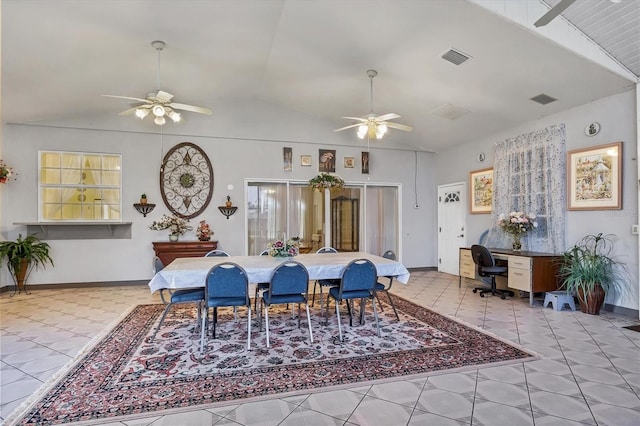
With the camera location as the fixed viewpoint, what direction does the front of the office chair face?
facing away from the viewer and to the right of the viewer

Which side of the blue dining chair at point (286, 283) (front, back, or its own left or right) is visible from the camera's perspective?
back

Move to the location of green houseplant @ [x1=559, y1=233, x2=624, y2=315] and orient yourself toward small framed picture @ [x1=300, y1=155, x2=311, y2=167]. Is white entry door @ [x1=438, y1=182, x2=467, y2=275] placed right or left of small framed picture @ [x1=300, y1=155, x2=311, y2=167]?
right

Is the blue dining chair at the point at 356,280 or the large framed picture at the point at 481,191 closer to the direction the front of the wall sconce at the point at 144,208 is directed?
the blue dining chair

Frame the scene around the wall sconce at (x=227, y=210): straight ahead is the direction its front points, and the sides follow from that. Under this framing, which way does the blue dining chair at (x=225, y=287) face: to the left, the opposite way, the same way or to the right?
the opposite way

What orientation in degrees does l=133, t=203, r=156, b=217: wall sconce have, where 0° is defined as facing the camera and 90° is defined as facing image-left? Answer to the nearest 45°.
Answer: approximately 0°

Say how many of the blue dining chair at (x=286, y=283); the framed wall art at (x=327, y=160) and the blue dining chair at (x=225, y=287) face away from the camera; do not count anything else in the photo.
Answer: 2

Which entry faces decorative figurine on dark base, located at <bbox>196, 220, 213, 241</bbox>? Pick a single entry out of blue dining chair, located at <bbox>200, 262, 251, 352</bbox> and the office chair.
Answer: the blue dining chair

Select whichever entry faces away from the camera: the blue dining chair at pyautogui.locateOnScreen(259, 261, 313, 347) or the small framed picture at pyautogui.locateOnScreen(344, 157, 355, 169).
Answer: the blue dining chair

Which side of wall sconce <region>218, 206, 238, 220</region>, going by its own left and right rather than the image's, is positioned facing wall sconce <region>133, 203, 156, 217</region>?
right

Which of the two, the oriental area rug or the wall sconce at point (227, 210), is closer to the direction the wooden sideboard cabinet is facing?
the oriental area rug

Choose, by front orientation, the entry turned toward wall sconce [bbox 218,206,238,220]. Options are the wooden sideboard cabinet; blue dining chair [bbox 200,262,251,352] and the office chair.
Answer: the blue dining chair

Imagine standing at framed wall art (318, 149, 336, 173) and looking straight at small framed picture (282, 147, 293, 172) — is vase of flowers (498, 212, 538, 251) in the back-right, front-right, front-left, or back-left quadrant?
back-left

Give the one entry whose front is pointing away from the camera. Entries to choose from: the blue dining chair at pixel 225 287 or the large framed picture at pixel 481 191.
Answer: the blue dining chair

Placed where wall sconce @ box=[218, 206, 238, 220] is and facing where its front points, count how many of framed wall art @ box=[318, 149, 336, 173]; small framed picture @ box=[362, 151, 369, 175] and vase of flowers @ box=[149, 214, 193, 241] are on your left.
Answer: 2
